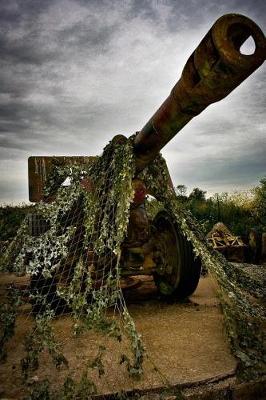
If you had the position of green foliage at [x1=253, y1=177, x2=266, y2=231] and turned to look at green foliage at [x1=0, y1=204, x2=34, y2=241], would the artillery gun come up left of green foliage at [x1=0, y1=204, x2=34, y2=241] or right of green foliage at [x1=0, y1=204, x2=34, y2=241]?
left

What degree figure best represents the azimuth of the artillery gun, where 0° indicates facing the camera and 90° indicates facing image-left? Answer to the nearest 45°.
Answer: approximately 315°

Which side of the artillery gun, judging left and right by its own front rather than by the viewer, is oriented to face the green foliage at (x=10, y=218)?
back

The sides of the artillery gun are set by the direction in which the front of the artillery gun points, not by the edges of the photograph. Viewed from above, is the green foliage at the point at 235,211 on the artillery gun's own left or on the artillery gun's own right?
on the artillery gun's own left

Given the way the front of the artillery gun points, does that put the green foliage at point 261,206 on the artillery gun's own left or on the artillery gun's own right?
on the artillery gun's own left
